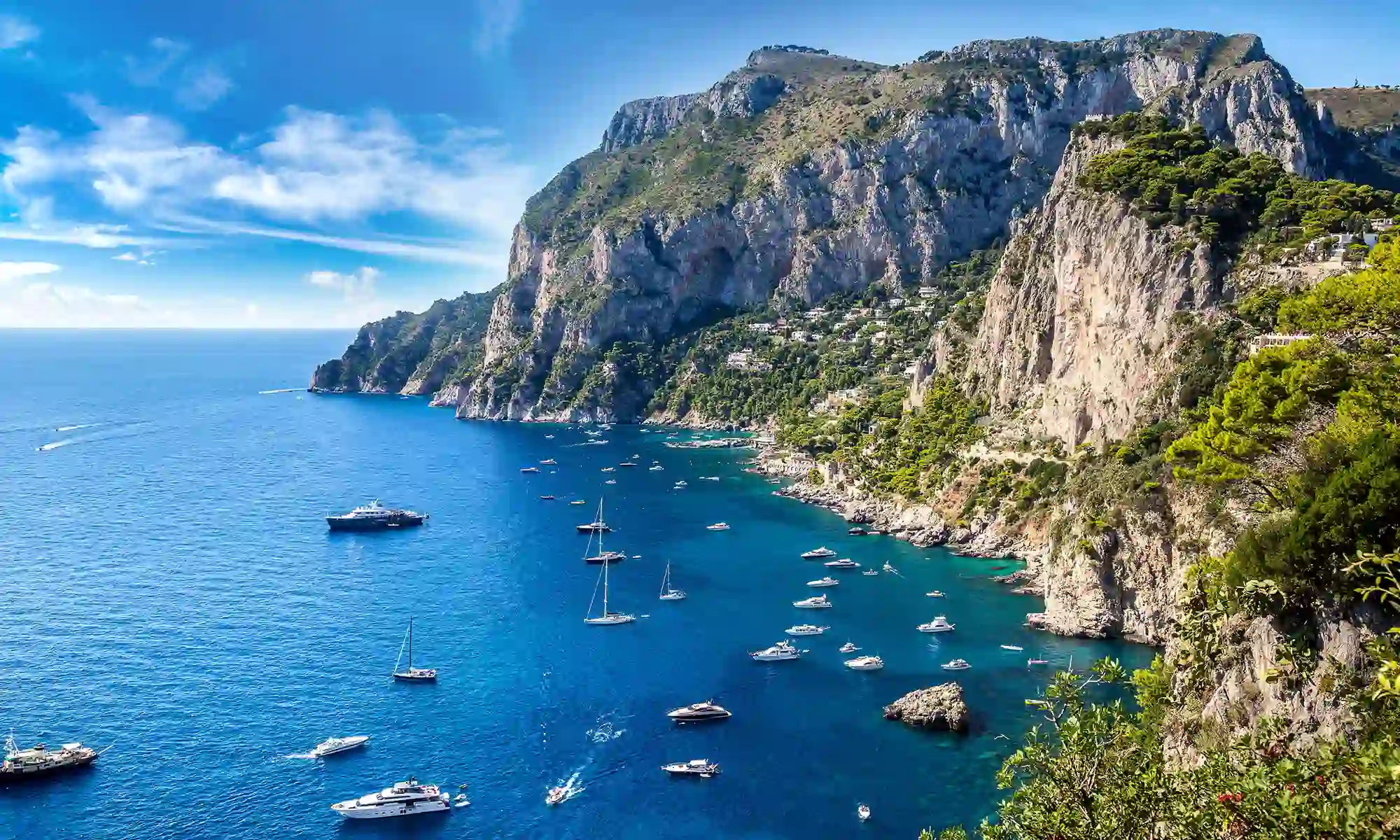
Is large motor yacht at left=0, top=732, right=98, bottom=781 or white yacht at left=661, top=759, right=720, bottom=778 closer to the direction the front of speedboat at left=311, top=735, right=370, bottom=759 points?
the white yacht

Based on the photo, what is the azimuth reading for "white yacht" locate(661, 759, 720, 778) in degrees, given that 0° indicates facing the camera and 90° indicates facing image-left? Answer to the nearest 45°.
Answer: approximately 90°

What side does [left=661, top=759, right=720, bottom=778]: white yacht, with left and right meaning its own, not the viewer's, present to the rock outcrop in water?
back

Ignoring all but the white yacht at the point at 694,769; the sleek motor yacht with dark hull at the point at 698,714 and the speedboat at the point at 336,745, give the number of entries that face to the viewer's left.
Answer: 2

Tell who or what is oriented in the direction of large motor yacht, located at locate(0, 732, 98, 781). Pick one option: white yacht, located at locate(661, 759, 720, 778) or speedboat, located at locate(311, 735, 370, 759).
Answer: the white yacht

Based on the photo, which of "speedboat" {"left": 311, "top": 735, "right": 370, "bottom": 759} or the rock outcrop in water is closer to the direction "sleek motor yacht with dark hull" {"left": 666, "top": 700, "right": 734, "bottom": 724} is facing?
the speedboat

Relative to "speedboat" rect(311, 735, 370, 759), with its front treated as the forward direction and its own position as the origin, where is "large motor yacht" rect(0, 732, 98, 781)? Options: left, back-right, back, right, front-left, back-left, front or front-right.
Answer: back-left

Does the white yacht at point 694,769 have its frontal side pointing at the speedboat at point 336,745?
yes

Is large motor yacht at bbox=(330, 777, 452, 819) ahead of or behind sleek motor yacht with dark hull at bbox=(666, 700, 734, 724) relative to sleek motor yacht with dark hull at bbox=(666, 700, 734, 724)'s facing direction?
ahead

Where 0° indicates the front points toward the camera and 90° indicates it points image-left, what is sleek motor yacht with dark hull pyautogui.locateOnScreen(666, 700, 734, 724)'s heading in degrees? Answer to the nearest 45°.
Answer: approximately 90°

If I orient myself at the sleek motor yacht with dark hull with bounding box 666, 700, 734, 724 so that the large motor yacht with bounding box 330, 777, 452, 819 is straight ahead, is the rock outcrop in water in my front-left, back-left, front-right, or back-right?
back-left
